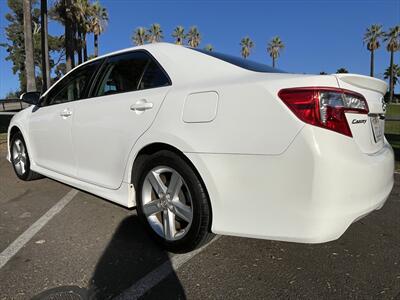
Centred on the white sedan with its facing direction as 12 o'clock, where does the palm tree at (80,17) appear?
The palm tree is roughly at 1 o'clock from the white sedan.

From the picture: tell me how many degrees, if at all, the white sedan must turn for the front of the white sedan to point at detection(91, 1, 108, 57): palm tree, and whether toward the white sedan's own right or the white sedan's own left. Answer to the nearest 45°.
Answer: approximately 45° to the white sedan's own right

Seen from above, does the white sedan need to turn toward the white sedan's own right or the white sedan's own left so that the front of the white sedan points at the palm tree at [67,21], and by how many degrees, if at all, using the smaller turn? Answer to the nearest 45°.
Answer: approximately 45° to the white sedan's own right

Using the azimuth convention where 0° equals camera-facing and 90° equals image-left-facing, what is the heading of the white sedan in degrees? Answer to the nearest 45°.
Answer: approximately 135°

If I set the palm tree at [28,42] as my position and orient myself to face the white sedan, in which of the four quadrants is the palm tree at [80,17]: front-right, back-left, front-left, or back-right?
back-left

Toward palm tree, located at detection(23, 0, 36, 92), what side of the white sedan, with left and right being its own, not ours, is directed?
front
